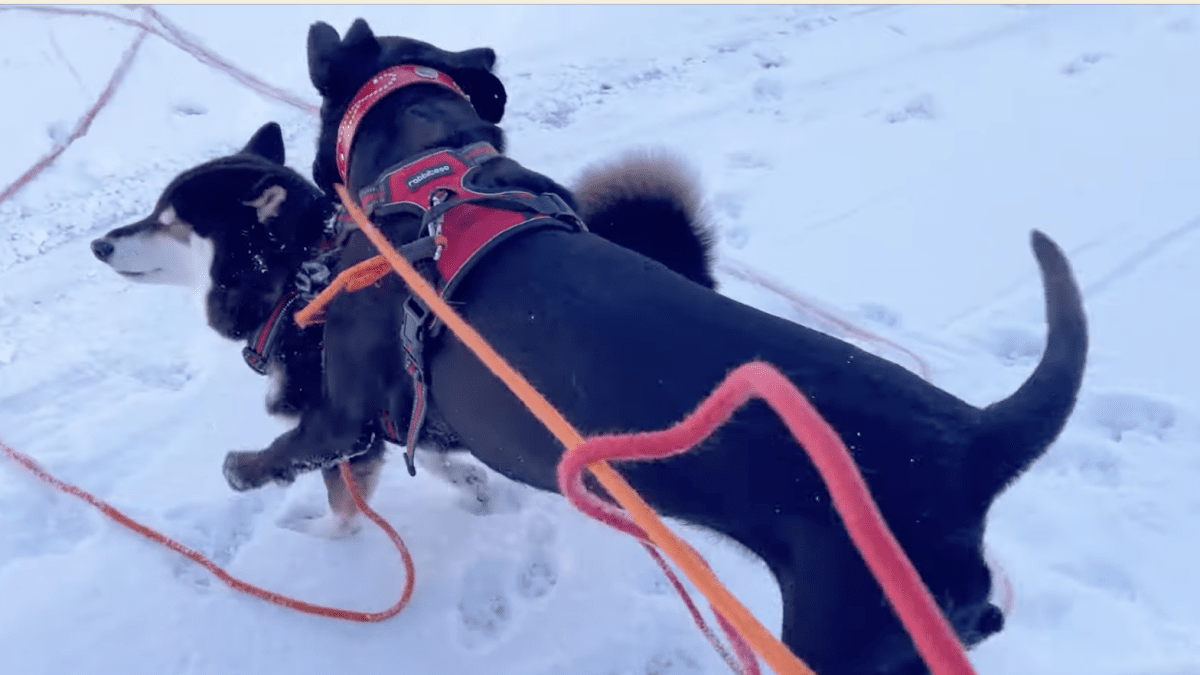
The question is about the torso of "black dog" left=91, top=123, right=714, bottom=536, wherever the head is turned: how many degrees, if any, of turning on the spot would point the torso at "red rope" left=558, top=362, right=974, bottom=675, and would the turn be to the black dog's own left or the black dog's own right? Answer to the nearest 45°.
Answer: approximately 135° to the black dog's own left

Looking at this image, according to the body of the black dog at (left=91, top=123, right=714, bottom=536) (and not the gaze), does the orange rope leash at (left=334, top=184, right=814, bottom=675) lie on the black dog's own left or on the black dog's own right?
on the black dog's own left

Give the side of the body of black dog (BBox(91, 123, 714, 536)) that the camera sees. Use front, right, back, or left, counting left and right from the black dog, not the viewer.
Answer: left
